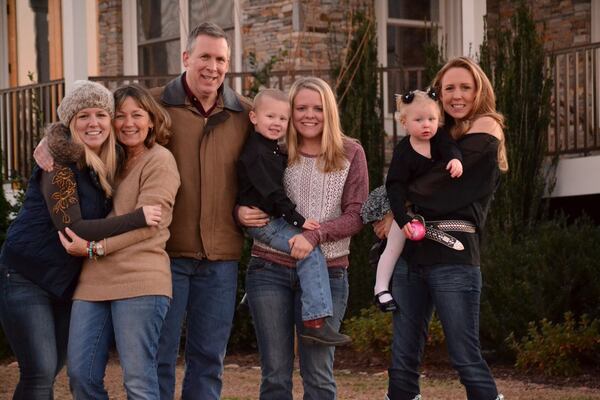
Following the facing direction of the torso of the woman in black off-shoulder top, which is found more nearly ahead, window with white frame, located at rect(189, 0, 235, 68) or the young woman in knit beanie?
the young woman in knit beanie

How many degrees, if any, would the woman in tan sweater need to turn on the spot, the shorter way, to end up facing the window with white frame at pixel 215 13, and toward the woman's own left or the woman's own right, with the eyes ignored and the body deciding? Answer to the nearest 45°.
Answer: approximately 135° to the woman's own right

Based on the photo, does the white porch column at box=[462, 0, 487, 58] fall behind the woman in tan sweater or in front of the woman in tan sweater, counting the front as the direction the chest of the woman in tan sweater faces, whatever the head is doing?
behind

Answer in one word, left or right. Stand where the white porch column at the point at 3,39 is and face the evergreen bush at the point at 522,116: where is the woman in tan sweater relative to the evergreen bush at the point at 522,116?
right

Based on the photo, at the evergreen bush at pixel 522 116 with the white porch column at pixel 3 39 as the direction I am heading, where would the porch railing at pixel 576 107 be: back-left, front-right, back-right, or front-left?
back-right

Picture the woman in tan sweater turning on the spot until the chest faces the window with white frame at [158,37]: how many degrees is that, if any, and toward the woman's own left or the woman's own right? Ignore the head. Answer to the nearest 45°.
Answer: approximately 135° to the woman's own right
